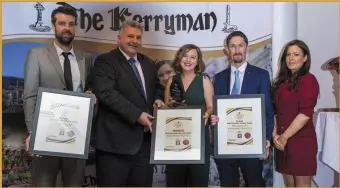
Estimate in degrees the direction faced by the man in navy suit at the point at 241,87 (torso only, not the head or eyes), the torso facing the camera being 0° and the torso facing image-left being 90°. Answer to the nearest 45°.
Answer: approximately 0°

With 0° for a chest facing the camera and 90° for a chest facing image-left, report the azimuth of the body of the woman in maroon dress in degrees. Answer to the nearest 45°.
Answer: approximately 45°

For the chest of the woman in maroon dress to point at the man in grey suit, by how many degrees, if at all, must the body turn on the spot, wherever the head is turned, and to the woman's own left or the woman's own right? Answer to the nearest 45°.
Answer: approximately 45° to the woman's own right

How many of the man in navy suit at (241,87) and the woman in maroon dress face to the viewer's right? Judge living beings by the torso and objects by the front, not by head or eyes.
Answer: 0

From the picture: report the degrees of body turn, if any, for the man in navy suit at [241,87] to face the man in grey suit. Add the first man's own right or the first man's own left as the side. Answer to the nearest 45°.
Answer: approximately 90° to the first man's own right
